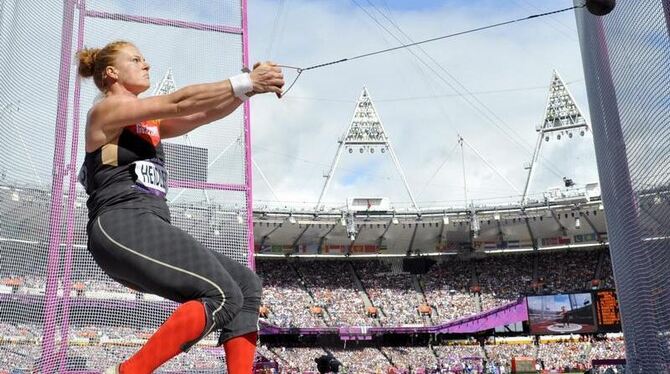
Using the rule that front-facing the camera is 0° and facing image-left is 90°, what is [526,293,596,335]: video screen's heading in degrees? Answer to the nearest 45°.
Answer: approximately 0°

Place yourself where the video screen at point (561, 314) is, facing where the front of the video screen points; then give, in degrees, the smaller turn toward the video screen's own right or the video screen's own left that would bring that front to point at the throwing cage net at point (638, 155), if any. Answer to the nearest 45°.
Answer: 0° — it already faces it

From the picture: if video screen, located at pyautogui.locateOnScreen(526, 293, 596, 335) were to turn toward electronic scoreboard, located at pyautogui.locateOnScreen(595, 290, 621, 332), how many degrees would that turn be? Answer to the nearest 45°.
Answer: approximately 90° to its left

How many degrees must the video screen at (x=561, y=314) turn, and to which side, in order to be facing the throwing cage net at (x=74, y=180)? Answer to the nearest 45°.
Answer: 0° — it already faces it

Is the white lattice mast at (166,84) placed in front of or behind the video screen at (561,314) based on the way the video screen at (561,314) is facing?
in front
